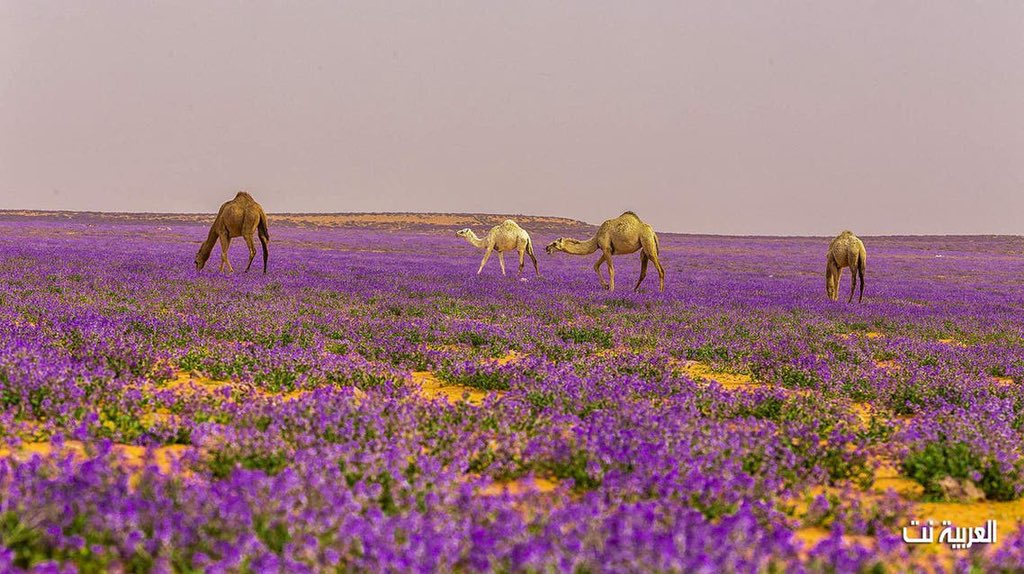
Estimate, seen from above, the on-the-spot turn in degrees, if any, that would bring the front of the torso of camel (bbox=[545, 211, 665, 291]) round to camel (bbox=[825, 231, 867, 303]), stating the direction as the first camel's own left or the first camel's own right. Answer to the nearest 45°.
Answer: approximately 180°

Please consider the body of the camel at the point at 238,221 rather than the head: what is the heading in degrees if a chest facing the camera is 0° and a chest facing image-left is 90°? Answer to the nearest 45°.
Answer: approximately 90°

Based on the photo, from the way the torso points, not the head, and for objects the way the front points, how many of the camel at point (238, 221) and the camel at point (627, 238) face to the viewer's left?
2

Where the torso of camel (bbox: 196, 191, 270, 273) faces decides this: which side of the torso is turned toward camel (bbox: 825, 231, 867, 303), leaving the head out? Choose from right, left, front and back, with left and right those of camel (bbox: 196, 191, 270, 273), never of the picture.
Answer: back

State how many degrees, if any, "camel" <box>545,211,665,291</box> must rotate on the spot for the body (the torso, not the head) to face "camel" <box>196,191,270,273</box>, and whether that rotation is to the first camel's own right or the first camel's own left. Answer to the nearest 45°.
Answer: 0° — it already faces it

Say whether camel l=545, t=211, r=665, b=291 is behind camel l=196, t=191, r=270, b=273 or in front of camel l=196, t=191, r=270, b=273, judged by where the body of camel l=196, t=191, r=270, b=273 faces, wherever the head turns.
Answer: behind

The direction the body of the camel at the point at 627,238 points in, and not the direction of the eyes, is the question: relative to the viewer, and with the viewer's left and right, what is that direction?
facing to the left of the viewer
